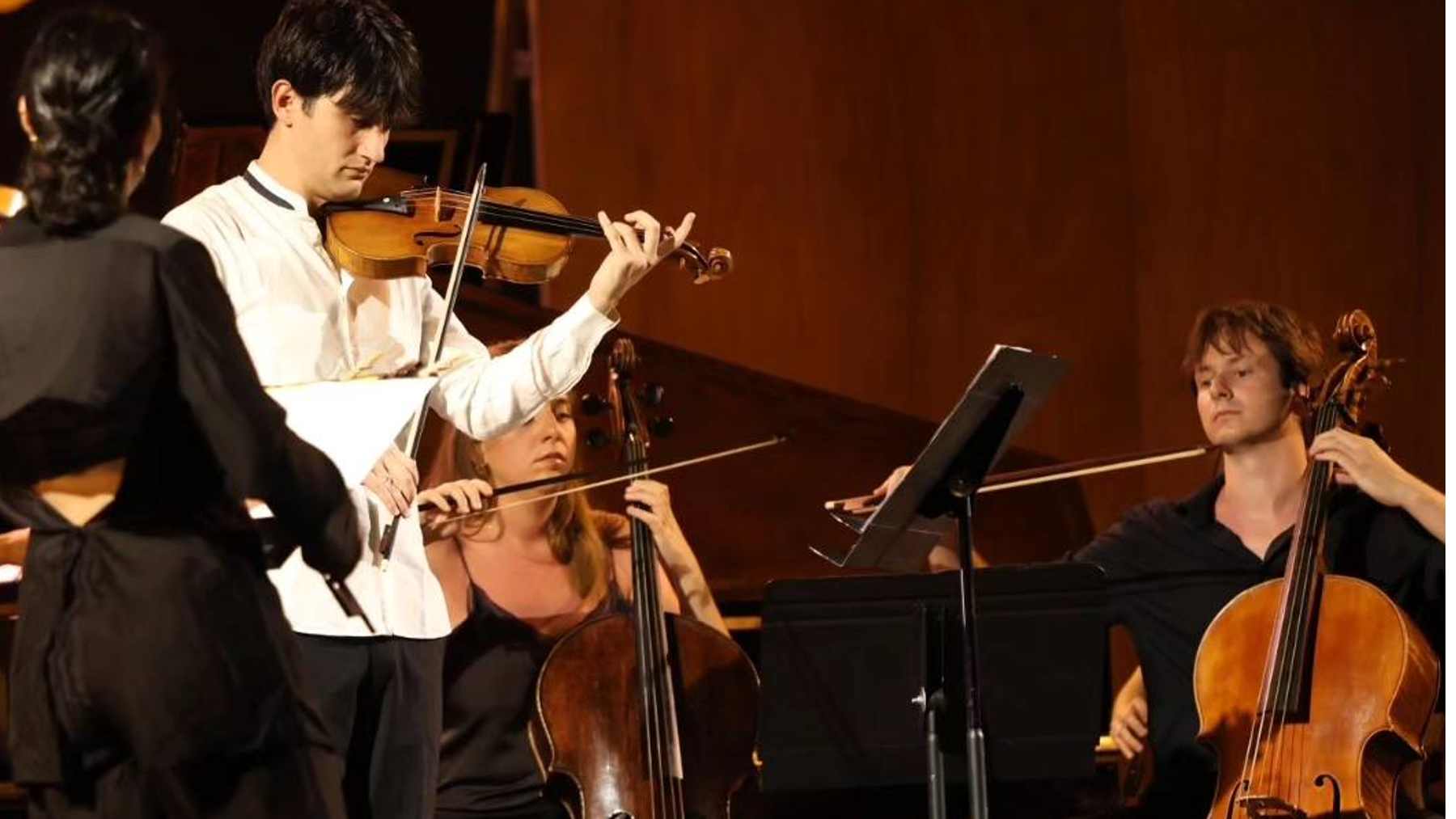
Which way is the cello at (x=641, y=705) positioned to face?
toward the camera

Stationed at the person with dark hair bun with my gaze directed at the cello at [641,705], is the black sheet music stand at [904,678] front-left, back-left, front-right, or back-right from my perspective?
front-right

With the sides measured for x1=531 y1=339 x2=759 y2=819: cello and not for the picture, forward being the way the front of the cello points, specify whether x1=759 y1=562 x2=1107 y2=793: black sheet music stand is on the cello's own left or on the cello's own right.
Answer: on the cello's own left

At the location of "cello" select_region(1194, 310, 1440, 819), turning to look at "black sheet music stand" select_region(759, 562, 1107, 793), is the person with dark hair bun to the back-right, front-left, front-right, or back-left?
front-left

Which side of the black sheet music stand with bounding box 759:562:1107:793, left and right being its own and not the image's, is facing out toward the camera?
back

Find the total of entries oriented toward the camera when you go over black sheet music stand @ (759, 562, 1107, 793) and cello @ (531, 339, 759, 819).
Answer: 1

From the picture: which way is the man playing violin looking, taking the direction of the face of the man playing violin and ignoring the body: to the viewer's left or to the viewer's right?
to the viewer's right

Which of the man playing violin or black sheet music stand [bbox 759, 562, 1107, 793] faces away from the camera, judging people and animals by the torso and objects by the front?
the black sheet music stand

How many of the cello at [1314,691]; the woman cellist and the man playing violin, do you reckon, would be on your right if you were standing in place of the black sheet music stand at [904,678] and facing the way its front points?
1

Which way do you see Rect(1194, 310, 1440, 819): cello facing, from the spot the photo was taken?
facing the viewer and to the left of the viewer

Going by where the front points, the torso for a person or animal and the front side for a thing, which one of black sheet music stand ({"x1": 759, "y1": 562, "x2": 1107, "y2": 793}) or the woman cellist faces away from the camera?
the black sheet music stand

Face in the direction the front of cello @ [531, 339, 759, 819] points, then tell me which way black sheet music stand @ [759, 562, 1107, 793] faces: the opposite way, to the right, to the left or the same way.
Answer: the opposite way
